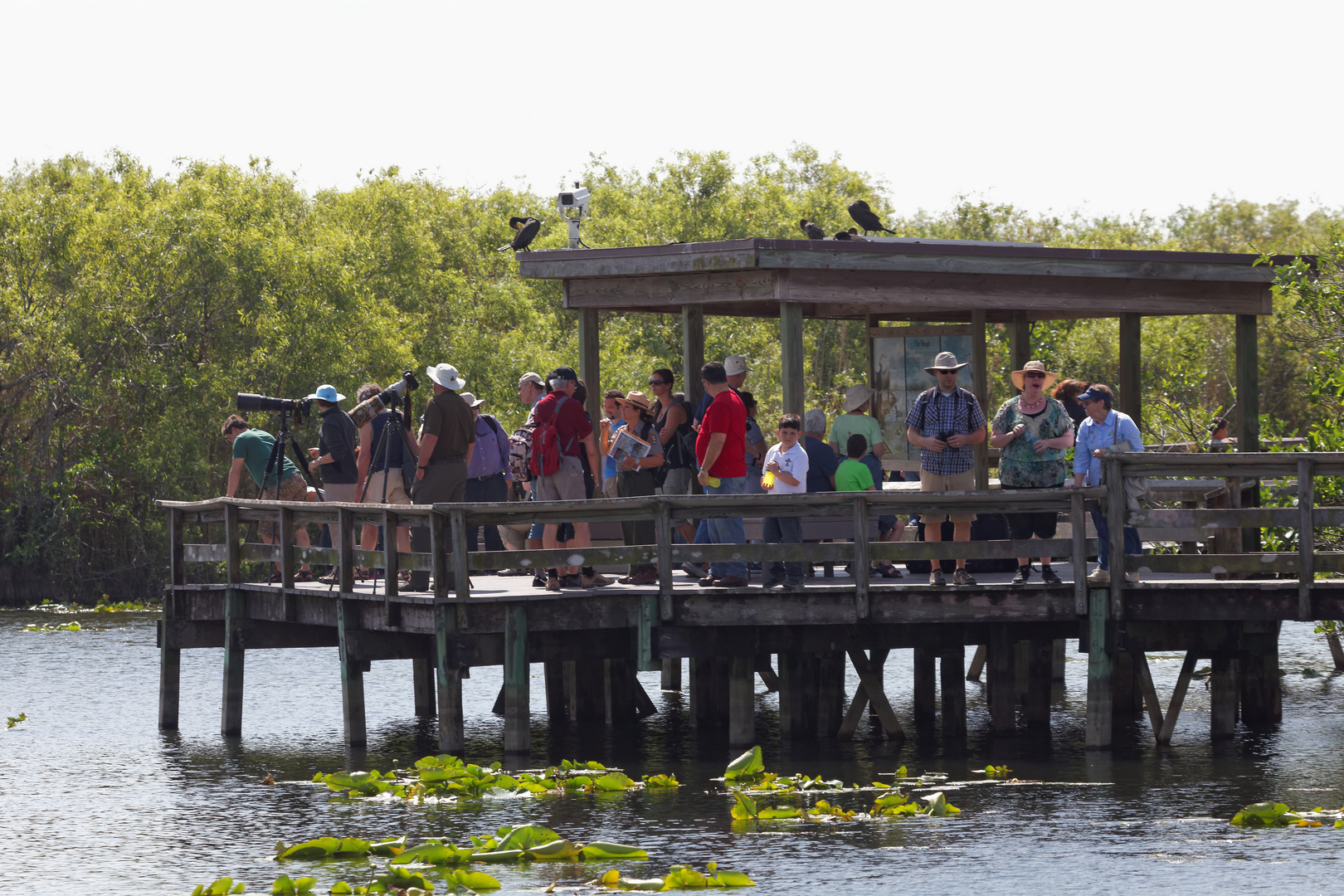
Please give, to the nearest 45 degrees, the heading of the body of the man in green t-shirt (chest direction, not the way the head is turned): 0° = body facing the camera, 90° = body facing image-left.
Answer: approximately 90°

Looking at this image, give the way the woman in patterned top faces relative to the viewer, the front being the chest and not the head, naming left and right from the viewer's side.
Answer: facing the viewer

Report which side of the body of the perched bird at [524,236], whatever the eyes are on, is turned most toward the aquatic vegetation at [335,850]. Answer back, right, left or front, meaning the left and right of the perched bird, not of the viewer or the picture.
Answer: right

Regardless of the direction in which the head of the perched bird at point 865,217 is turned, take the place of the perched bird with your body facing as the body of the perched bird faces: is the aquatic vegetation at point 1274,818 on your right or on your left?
on your left

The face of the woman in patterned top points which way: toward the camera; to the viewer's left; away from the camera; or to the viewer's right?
toward the camera

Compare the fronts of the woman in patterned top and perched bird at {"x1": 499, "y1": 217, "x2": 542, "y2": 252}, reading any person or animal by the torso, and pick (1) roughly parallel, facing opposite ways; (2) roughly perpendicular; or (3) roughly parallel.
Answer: roughly perpendicular

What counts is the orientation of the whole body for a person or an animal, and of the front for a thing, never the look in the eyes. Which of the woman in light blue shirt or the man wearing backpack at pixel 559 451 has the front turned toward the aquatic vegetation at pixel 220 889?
the woman in light blue shirt

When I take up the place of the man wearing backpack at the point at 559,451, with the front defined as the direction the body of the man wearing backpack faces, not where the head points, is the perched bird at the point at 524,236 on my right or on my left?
on my left

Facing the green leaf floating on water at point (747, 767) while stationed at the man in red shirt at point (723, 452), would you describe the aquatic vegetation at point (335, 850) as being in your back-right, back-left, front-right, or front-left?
front-right

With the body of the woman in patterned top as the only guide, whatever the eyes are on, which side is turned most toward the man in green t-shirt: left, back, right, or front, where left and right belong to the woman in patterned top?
right

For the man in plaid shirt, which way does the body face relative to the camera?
toward the camera

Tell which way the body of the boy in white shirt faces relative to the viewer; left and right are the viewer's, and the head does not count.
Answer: facing the viewer and to the left of the viewer

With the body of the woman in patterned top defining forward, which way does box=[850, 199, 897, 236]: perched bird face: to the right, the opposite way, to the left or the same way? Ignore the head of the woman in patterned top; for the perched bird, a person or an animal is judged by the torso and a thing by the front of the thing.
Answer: to the right
